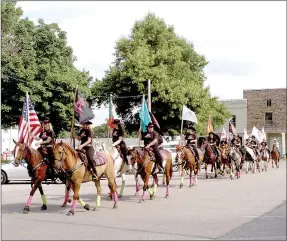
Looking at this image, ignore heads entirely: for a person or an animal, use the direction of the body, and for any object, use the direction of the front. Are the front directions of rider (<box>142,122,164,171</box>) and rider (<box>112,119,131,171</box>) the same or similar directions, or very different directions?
same or similar directions

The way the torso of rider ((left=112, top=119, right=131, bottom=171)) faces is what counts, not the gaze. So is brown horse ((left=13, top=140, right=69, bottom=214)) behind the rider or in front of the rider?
in front

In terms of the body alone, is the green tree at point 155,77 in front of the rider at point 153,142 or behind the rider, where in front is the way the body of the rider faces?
behind

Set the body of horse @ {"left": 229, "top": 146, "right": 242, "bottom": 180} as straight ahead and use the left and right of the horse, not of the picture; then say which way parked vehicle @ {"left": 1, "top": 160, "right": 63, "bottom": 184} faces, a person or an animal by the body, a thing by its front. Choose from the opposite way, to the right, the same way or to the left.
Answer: the same way

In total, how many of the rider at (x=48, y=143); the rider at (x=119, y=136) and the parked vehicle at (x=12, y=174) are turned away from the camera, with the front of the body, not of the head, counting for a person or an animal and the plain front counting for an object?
0

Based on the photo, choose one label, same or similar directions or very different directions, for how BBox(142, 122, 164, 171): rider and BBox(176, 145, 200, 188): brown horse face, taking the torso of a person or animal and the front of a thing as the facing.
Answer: same or similar directions

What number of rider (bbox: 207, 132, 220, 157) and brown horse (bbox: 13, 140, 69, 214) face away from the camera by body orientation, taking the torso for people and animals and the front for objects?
0

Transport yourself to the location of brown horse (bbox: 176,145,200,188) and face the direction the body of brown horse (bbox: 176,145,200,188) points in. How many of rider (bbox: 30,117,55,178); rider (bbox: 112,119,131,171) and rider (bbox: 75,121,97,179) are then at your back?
0

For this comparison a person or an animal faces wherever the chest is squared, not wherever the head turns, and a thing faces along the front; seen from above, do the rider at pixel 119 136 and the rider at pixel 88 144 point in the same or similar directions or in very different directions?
same or similar directions

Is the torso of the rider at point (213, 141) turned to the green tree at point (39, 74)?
no

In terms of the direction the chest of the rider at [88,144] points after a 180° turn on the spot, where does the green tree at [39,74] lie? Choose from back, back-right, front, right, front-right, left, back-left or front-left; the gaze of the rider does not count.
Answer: front-left

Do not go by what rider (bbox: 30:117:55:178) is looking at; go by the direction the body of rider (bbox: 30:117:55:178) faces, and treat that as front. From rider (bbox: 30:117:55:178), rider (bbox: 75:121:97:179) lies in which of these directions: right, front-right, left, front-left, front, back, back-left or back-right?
back-left

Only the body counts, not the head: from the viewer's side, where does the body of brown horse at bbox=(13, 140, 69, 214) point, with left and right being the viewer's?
facing the viewer and to the left of the viewer

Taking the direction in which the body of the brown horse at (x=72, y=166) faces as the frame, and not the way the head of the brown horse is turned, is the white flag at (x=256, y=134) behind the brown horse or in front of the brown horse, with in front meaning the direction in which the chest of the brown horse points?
behind

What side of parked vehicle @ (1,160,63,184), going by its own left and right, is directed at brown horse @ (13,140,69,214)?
left

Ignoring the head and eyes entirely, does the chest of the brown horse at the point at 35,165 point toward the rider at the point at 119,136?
no
